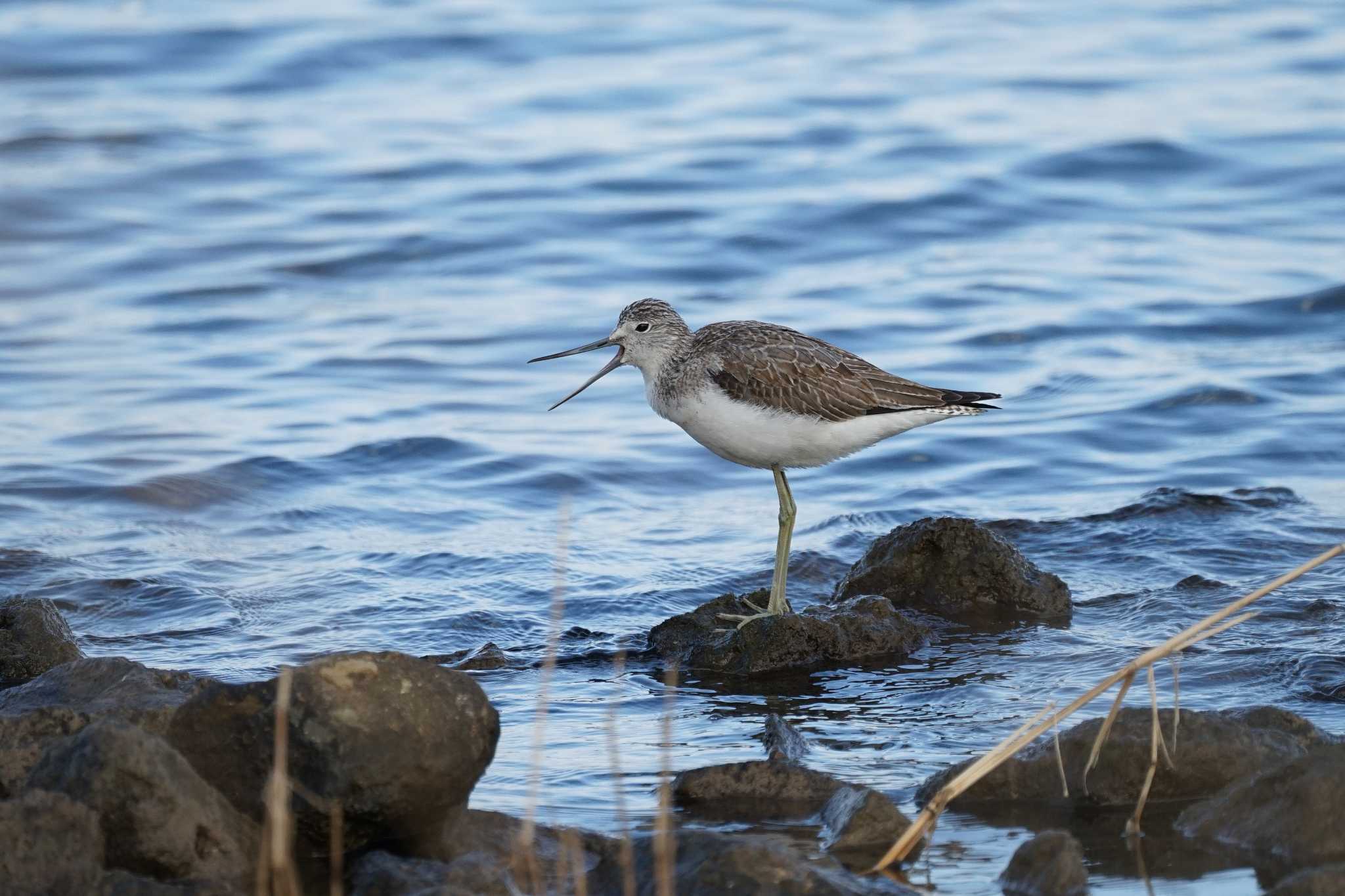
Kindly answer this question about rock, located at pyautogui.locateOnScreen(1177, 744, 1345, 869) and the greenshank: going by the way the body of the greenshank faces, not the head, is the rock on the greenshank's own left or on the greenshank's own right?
on the greenshank's own left

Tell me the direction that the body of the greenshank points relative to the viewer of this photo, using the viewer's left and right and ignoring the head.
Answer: facing to the left of the viewer

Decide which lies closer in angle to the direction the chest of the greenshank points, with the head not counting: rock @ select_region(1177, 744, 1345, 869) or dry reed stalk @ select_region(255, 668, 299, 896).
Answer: the dry reed stalk

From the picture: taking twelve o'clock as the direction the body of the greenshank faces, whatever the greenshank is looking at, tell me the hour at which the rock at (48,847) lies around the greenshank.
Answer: The rock is roughly at 10 o'clock from the greenshank.

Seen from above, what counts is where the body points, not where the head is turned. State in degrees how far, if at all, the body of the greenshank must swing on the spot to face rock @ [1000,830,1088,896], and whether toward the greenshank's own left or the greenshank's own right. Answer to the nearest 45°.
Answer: approximately 90° to the greenshank's own left

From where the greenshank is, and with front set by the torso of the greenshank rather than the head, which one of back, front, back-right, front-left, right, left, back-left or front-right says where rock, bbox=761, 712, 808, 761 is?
left

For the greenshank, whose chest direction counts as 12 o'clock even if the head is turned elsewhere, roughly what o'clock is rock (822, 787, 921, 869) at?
The rock is roughly at 9 o'clock from the greenshank.

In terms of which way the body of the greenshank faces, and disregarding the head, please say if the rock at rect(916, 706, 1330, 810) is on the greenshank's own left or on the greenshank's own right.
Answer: on the greenshank's own left

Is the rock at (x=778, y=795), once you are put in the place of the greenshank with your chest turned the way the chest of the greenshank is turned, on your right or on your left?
on your left

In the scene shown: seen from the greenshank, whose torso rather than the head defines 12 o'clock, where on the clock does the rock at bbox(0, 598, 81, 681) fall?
The rock is roughly at 11 o'clock from the greenshank.
